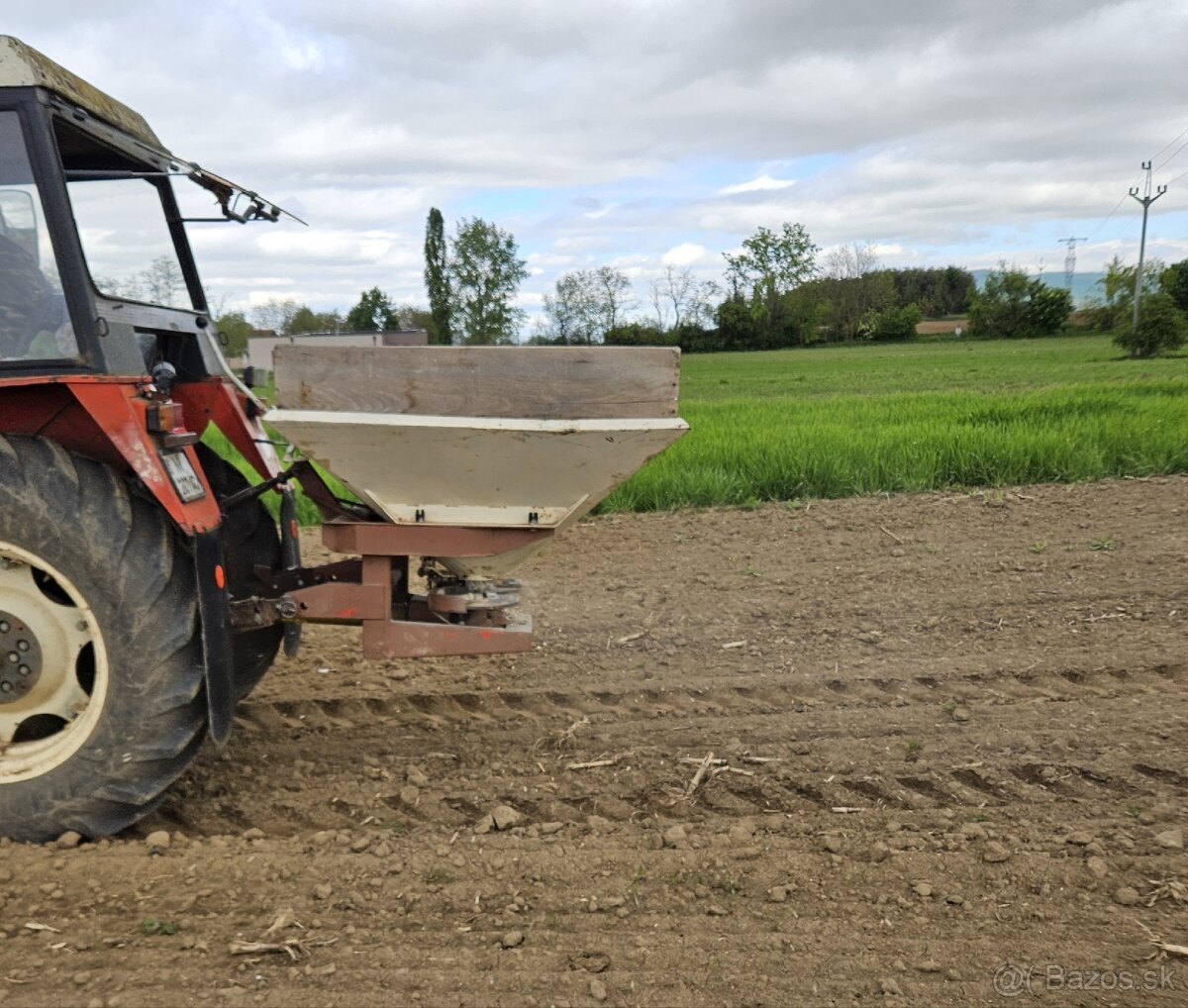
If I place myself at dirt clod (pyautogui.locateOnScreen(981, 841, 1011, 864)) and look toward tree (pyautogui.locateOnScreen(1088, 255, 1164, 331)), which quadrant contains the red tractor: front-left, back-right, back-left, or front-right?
back-left

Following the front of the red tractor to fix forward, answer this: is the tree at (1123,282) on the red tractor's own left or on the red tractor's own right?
on the red tractor's own right

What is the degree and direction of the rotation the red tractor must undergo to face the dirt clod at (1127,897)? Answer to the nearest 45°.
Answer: approximately 180°

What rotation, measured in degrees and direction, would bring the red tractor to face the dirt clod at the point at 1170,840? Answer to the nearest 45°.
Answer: approximately 180°

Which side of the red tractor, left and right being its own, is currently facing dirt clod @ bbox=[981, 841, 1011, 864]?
back

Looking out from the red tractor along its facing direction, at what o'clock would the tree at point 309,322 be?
The tree is roughly at 2 o'clock from the red tractor.

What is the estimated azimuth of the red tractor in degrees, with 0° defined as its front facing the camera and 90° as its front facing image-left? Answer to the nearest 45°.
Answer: approximately 135°

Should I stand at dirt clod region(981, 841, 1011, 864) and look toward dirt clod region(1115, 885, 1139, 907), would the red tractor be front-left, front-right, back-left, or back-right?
back-right
